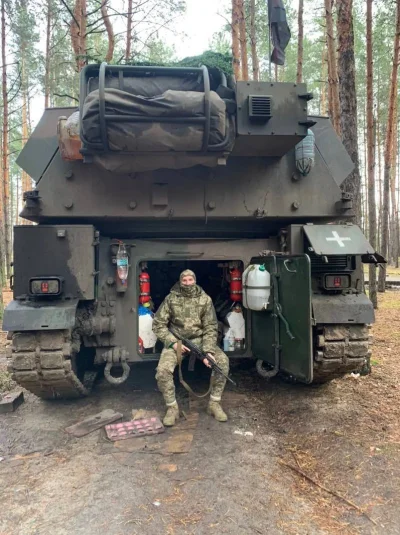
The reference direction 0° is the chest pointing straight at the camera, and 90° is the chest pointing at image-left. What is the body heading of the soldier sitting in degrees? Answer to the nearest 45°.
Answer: approximately 0°

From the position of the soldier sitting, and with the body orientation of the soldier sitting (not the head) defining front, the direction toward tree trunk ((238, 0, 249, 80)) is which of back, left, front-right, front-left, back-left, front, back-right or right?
back

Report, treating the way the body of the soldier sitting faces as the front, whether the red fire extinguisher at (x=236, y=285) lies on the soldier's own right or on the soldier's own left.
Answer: on the soldier's own left

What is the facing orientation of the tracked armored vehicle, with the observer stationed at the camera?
facing away from the viewer

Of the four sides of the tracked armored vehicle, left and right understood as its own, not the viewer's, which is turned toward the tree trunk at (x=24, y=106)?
front

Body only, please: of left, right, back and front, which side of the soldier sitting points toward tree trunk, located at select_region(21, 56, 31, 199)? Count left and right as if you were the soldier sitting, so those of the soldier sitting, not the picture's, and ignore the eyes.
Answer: back

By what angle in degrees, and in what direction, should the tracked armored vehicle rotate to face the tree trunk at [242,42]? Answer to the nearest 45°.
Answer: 0° — it already faces it
